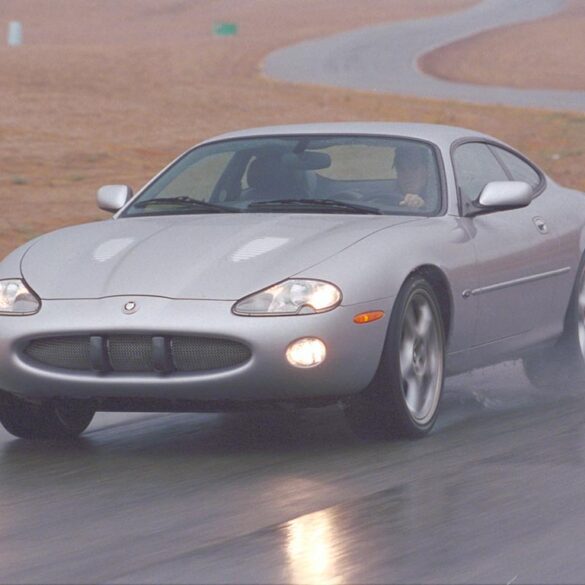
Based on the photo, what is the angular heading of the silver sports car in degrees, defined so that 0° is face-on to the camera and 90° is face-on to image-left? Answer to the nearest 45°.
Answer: approximately 45°
